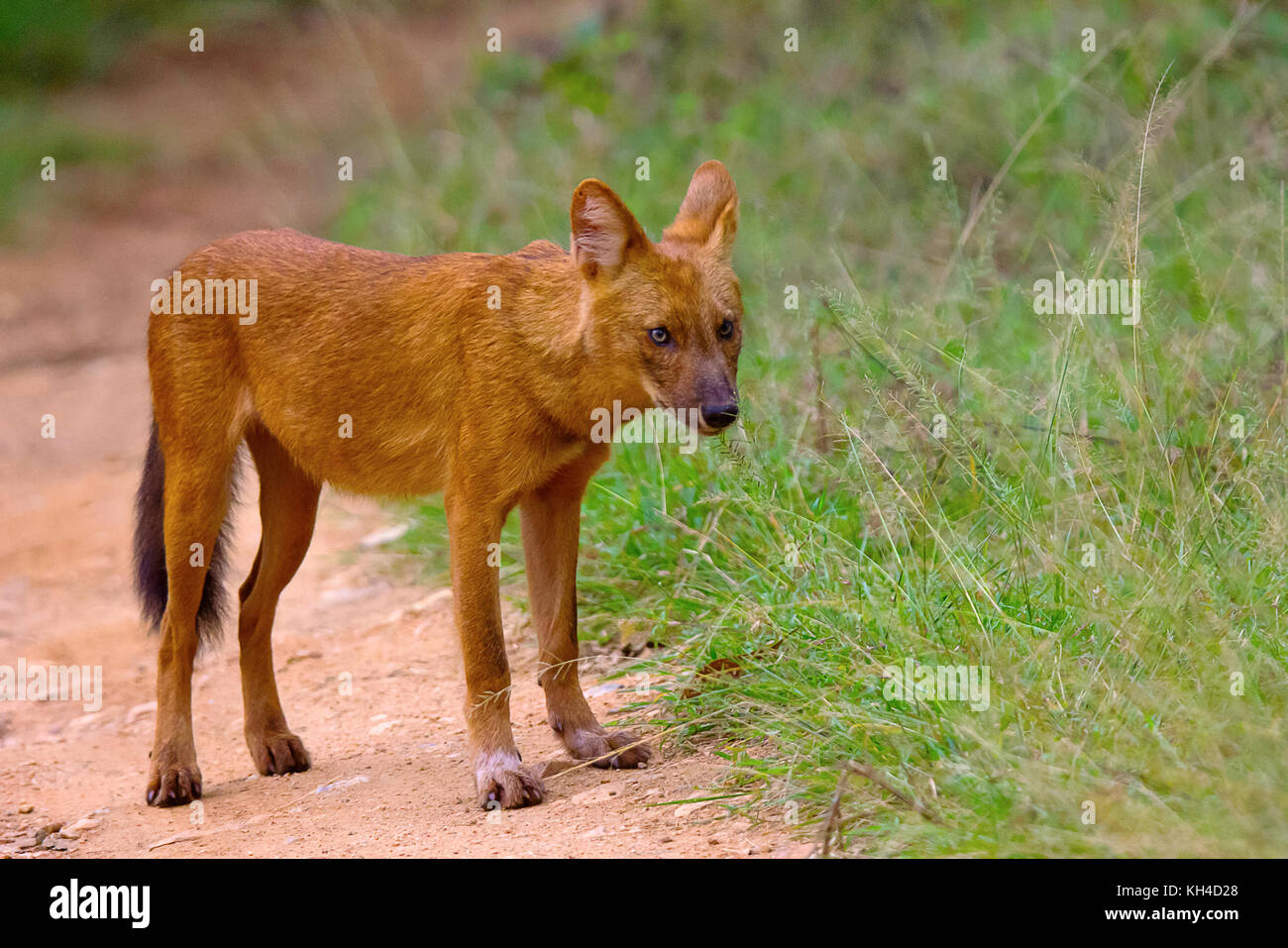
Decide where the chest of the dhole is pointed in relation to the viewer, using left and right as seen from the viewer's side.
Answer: facing the viewer and to the right of the viewer
